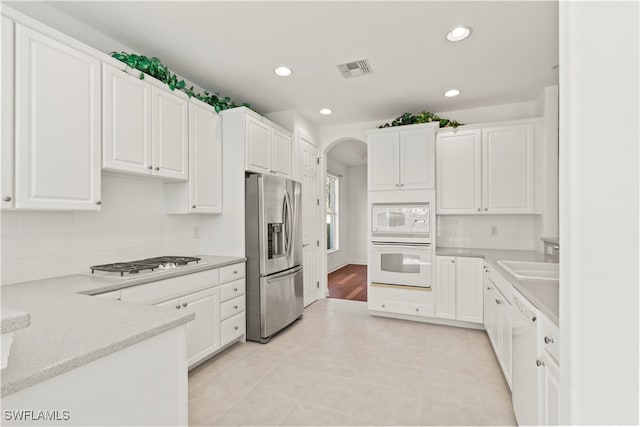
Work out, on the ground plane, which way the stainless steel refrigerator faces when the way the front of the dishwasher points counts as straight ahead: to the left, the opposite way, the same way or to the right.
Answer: the opposite way

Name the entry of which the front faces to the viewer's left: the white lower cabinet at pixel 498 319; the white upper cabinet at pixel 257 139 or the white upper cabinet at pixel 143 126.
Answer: the white lower cabinet

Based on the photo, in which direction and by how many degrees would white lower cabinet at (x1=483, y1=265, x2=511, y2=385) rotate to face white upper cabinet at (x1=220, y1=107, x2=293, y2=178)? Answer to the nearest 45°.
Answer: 0° — it already faces it

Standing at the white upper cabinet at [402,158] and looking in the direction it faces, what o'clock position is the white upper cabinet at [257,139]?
the white upper cabinet at [257,139] is roughly at 2 o'clock from the white upper cabinet at [402,158].

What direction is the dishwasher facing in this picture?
to the viewer's left

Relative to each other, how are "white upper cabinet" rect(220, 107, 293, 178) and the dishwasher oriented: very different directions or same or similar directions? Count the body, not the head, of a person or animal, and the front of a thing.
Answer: very different directions

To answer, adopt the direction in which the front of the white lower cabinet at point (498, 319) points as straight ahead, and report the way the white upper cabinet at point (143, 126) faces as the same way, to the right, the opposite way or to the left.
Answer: the opposite way

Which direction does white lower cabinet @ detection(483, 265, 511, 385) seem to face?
to the viewer's left
